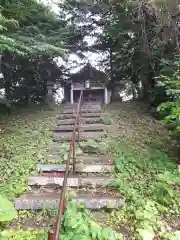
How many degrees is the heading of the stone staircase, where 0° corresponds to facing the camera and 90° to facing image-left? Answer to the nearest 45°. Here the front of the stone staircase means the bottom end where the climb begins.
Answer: approximately 0°

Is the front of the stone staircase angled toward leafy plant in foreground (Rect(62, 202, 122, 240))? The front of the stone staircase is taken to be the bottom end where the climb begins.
yes

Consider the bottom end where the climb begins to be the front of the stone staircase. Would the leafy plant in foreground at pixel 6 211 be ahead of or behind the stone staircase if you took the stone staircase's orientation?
ahead
